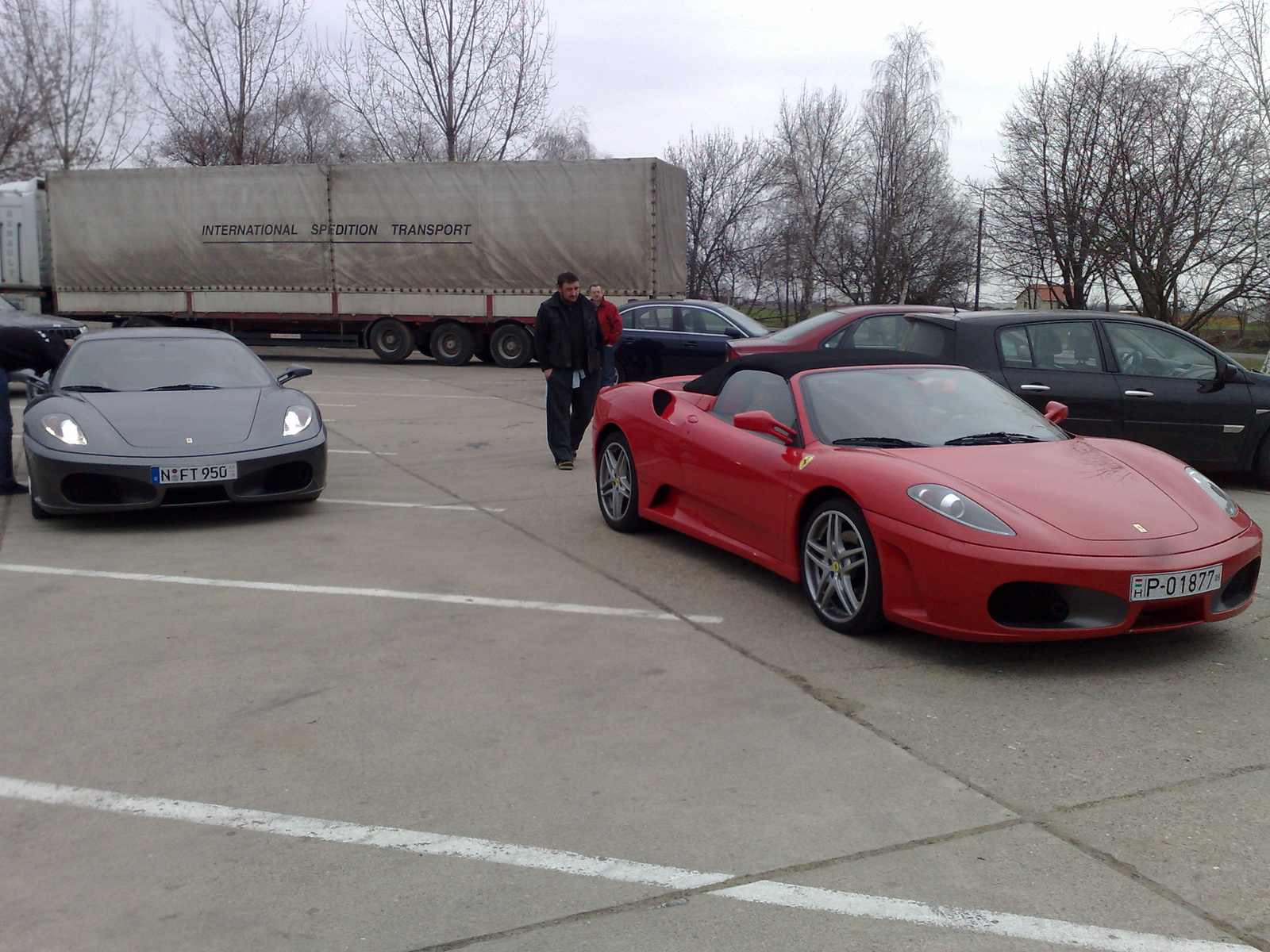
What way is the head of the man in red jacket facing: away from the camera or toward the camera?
toward the camera

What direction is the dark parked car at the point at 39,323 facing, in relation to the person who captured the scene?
facing to the right of the viewer

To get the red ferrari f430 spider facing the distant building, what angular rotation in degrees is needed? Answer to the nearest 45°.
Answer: approximately 135° to its left

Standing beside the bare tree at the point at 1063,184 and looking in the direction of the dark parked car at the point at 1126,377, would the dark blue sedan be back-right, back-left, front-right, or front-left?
front-right

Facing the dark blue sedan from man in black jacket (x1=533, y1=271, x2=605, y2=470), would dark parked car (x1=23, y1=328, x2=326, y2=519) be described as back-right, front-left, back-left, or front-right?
back-left

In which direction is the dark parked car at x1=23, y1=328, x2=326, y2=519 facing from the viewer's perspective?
toward the camera

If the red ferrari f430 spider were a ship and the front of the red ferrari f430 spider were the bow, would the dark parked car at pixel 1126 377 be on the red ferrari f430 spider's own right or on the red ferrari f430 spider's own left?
on the red ferrari f430 spider's own left

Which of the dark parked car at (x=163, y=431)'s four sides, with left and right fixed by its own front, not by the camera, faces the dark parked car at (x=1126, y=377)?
left

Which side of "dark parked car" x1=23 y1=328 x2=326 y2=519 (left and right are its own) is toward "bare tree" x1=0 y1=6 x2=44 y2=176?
back

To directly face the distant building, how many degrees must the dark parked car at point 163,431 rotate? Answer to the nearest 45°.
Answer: approximately 135° to its left
